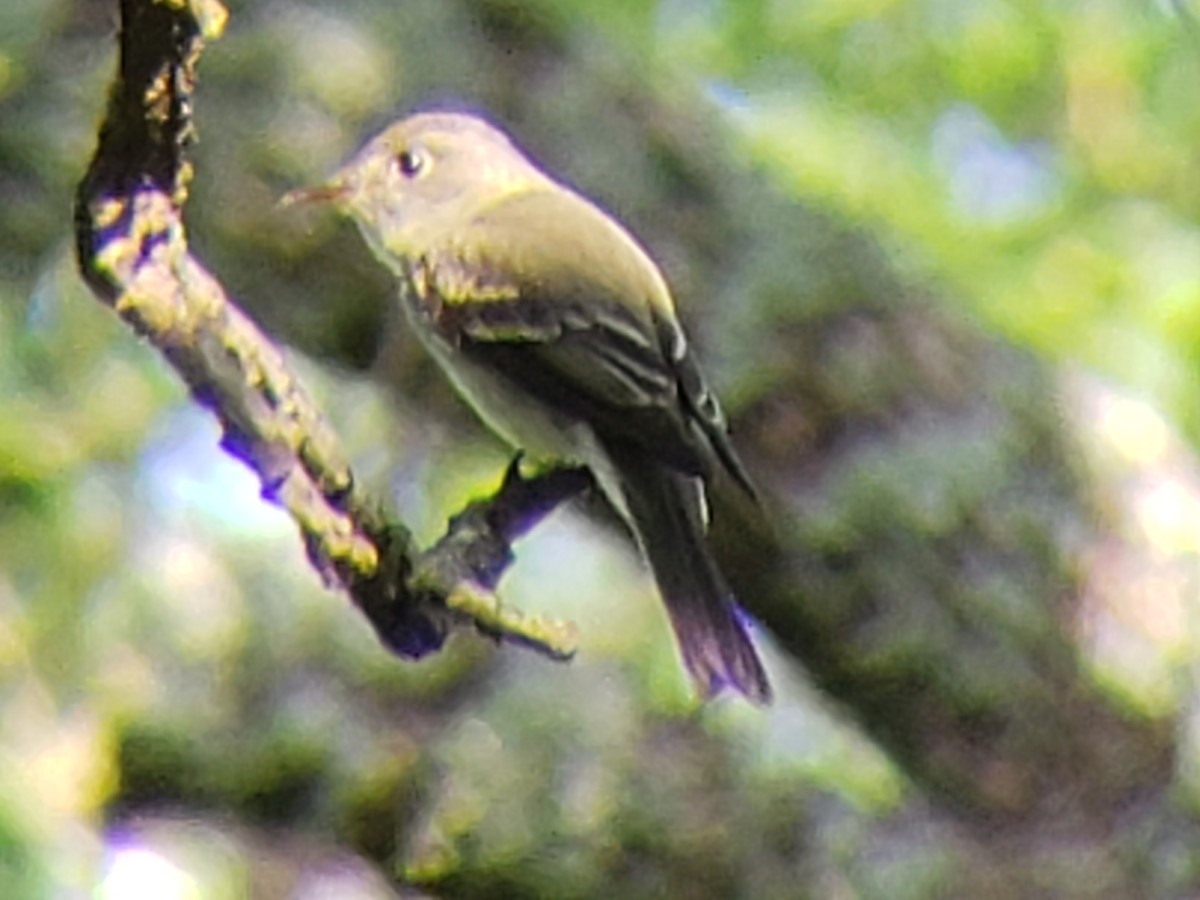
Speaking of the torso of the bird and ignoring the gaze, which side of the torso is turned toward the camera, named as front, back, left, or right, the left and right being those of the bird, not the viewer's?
left
